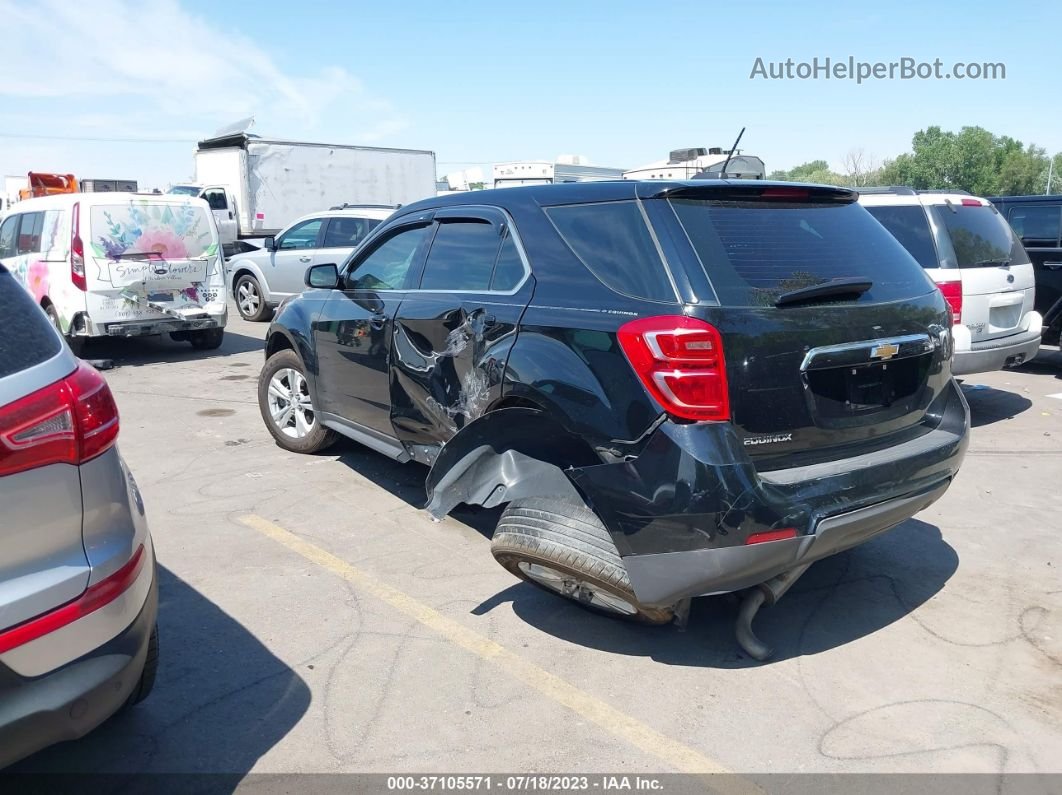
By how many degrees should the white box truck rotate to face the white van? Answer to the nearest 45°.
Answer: approximately 45° to its left

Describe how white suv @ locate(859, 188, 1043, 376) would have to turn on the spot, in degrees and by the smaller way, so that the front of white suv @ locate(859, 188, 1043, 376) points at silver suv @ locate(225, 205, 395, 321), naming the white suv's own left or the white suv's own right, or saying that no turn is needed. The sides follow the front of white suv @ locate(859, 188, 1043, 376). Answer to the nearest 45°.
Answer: approximately 45° to the white suv's own left

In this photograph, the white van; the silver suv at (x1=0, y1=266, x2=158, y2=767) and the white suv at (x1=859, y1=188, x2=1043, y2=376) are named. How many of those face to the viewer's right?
0

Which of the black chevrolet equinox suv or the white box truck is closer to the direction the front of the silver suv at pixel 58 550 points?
the white box truck

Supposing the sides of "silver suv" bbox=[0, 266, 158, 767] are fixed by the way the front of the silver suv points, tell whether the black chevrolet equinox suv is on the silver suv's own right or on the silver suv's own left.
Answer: on the silver suv's own right

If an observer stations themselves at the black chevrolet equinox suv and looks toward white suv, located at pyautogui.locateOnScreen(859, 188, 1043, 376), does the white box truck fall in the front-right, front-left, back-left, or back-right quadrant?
front-left

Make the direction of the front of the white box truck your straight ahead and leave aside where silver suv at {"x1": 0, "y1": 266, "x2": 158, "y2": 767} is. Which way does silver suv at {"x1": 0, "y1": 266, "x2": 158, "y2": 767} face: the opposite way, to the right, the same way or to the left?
to the right

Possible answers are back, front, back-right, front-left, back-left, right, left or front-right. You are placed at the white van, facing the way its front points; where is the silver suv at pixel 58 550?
back-left

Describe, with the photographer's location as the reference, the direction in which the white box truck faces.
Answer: facing the viewer and to the left of the viewer

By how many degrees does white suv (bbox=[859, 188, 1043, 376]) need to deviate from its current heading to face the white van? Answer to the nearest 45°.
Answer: approximately 45° to its left

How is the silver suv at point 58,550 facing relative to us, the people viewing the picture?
facing away from the viewer and to the left of the viewer

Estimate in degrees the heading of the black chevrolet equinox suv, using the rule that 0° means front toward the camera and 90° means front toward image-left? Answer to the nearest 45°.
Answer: approximately 135°

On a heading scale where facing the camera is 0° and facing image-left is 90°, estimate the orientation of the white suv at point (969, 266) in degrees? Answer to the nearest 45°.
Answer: approximately 135°

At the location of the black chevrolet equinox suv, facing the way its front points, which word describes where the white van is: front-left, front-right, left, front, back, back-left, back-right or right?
front

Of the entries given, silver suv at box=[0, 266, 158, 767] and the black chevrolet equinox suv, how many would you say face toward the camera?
0

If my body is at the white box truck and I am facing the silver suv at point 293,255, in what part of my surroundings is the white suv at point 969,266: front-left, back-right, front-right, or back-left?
front-left

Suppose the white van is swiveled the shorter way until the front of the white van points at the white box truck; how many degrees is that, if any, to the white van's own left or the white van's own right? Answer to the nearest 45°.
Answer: approximately 45° to the white van's own right
